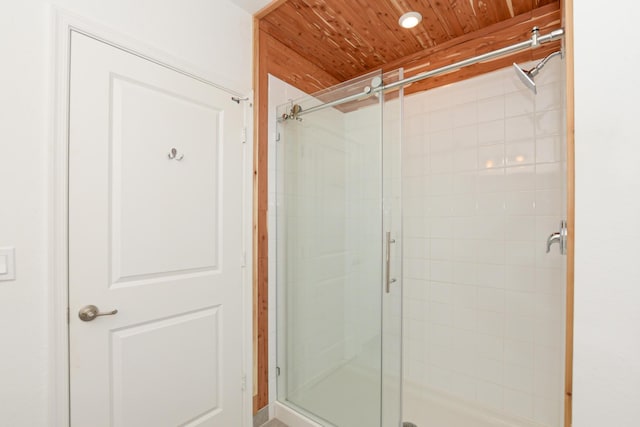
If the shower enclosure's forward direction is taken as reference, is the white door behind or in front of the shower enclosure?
in front

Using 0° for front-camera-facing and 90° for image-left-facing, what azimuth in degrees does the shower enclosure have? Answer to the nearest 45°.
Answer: approximately 45°

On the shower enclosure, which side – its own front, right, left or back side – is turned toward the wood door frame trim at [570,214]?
left
